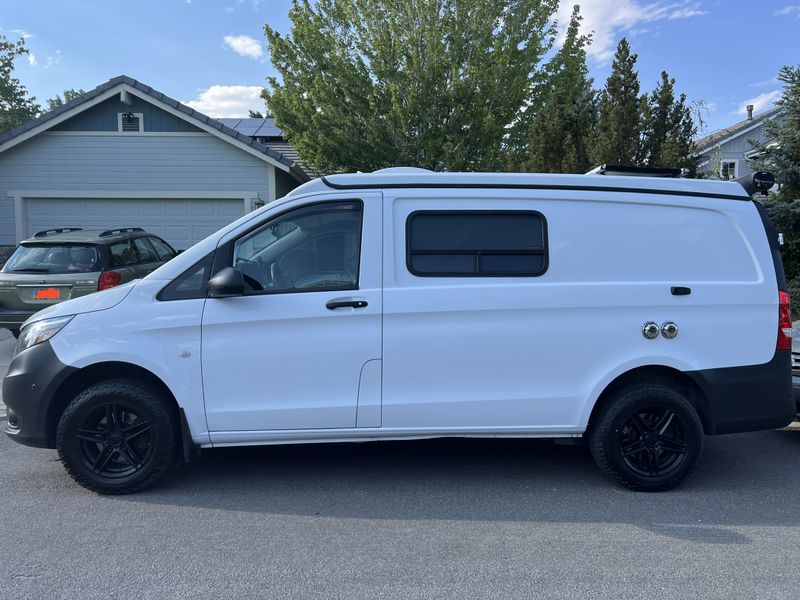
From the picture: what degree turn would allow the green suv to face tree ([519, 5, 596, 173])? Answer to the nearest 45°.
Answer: approximately 45° to its right

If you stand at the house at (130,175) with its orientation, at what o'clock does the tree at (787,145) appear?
The tree is roughly at 10 o'clock from the house.

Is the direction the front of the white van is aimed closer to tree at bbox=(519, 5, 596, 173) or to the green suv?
the green suv

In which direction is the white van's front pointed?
to the viewer's left

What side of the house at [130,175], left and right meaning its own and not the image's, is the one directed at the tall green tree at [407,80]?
left

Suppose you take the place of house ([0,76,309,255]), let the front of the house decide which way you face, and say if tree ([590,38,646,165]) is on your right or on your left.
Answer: on your left

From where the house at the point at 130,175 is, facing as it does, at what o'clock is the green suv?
The green suv is roughly at 12 o'clock from the house.

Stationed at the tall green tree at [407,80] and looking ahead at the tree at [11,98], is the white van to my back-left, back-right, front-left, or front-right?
back-left

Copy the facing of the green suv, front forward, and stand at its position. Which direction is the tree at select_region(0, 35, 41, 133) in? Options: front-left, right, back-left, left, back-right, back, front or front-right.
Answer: front-left

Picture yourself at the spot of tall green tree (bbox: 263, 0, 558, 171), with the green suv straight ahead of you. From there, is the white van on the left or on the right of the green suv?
left

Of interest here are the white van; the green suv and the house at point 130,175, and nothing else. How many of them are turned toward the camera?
1

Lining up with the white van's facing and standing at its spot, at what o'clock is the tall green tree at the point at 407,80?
The tall green tree is roughly at 3 o'clock from the white van.

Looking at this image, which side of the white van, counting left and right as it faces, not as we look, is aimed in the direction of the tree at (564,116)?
right

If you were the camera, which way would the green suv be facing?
facing away from the viewer and to the right of the viewer

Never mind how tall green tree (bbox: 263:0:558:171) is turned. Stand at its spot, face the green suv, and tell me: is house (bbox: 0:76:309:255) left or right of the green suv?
right
